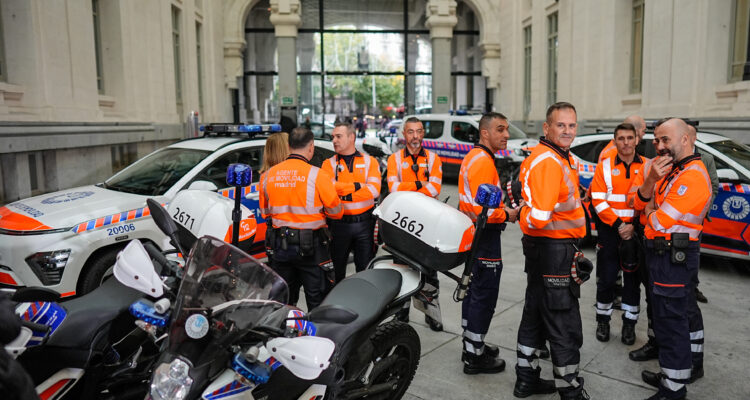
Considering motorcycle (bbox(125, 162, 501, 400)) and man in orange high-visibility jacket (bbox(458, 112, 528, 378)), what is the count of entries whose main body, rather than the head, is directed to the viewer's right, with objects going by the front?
1

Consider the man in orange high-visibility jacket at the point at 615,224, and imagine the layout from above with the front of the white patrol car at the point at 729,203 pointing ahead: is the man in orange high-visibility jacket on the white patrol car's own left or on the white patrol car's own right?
on the white patrol car's own right

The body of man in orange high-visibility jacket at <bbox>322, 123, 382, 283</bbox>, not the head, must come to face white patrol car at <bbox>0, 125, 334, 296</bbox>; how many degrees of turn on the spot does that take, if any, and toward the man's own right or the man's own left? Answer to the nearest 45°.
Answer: approximately 45° to the man's own right

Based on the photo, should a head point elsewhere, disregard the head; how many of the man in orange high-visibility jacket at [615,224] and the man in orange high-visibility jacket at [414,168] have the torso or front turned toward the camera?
2

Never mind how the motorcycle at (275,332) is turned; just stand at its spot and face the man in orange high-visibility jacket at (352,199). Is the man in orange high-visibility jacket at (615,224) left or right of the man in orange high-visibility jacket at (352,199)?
right

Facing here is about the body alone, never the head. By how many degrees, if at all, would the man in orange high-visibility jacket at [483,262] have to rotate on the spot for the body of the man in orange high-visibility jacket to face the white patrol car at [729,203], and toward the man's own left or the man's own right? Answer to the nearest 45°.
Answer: approximately 45° to the man's own left

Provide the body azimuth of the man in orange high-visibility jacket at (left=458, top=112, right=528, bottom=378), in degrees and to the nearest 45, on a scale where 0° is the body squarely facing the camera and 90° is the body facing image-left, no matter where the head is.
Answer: approximately 270°

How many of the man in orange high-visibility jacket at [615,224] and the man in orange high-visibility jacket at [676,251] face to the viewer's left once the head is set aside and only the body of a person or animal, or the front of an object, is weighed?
1
